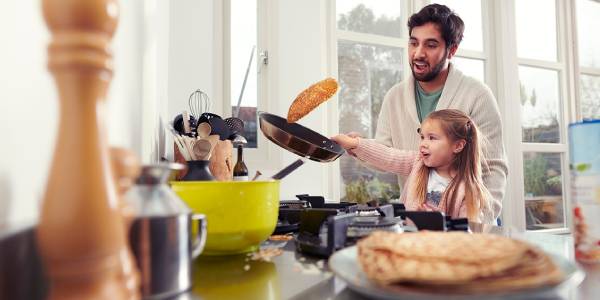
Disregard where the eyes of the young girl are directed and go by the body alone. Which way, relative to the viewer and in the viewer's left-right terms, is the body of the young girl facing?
facing the viewer and to the left of the viewer

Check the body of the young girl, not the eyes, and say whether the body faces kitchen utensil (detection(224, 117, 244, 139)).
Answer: yes

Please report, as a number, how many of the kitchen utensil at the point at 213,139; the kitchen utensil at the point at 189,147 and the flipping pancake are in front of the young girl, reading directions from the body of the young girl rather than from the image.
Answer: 3

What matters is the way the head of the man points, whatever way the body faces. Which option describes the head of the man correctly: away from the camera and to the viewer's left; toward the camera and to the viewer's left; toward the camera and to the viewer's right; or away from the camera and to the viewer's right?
toward the camera and to the viewer's left

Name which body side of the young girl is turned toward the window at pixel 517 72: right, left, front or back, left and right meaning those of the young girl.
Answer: back

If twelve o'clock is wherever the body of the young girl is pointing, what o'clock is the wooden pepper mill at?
The wooden pepper mill is roughly at 11 o'clock from the young girl.

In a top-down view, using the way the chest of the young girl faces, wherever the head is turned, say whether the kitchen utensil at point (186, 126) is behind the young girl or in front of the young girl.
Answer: in front

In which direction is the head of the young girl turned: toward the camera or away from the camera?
toward the camera

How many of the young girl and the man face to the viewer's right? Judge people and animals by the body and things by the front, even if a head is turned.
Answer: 0

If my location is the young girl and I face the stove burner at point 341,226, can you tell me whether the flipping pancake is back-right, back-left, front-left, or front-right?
front-right

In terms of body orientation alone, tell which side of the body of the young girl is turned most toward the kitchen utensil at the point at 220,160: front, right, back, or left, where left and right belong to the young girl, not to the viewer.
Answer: front

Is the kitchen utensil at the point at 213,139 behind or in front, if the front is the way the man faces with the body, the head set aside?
in front

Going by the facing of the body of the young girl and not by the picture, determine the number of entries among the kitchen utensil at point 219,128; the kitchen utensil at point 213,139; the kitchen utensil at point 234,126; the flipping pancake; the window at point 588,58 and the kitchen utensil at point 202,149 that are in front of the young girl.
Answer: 5
